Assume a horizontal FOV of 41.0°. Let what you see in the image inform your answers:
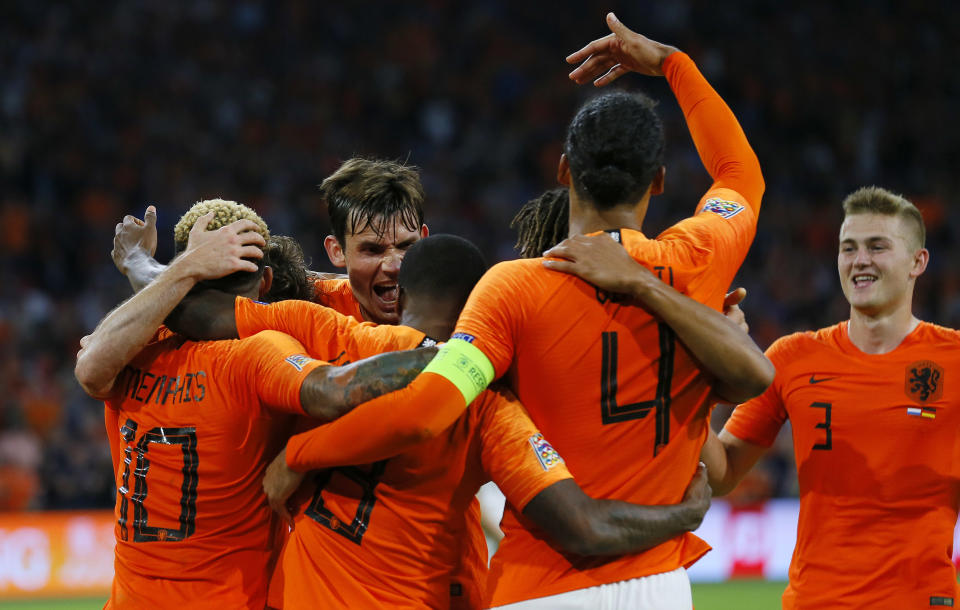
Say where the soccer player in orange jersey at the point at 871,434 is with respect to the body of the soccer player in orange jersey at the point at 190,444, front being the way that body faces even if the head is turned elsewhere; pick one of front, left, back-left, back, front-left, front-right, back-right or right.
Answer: front-right

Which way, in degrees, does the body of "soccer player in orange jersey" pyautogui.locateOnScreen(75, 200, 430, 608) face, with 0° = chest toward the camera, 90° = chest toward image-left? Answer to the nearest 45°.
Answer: approximately 225°

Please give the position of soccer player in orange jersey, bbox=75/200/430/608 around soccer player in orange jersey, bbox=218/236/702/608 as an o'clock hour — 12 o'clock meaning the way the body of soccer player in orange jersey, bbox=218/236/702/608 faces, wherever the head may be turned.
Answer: soccer player in orange jersey, bbox=75/200/430/608 is roughly at 8 o'clock from soccer player in orange jersey, bbox=218/236/702/608.

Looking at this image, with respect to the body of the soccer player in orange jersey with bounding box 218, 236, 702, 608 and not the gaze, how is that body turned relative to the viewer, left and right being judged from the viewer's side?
facing away from the viewer and to the right of the viewer

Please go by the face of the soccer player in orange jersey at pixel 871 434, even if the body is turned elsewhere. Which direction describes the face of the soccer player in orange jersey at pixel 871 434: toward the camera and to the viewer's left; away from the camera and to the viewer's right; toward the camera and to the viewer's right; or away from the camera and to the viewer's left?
toward the camera and to the viewer's left

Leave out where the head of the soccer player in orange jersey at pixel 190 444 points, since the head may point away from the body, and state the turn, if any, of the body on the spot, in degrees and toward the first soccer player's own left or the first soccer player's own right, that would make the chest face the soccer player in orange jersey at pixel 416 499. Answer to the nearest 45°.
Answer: approximately 90° to the first soccer player's own right

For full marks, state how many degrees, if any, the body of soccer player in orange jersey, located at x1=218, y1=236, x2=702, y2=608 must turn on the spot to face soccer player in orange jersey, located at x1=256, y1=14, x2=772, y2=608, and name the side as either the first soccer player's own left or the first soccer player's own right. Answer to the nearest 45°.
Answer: approximately 90° to the first soccer player's own right

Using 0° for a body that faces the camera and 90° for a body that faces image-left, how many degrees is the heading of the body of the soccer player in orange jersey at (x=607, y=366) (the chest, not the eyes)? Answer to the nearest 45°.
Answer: approximately 180°

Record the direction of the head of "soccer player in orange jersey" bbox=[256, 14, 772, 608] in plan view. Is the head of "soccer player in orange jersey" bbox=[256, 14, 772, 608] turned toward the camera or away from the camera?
away from the camera

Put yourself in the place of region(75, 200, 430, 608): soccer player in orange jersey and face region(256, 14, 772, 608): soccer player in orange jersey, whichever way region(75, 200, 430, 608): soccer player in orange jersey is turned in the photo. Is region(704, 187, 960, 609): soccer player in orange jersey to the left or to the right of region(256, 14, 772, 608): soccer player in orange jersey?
left

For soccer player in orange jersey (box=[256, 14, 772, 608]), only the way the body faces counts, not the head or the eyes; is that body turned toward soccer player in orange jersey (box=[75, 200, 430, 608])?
no

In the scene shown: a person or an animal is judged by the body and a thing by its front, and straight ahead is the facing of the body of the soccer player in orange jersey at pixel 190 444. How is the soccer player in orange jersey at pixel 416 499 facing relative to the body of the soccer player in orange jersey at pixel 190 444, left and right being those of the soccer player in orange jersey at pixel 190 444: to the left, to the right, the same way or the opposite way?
the same way
